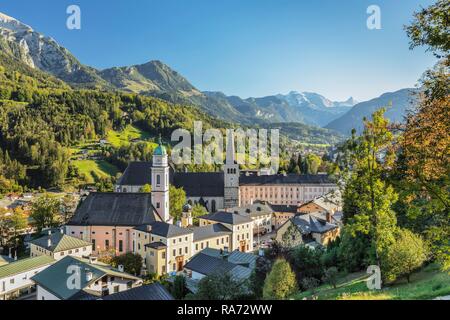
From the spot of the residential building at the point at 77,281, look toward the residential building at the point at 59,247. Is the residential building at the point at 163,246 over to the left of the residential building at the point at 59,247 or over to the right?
right

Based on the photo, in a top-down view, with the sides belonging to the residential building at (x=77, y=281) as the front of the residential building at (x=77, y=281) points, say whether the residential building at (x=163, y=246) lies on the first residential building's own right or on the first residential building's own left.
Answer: on the first residential building's own left

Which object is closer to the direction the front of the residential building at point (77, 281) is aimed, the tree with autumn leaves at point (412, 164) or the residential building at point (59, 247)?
the tree with autumn leaves

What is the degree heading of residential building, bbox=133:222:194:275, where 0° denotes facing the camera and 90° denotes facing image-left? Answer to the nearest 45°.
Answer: approximately 315°

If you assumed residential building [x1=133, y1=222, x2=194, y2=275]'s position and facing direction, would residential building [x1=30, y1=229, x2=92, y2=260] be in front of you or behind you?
behind

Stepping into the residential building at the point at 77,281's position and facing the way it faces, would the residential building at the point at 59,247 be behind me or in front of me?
behind
